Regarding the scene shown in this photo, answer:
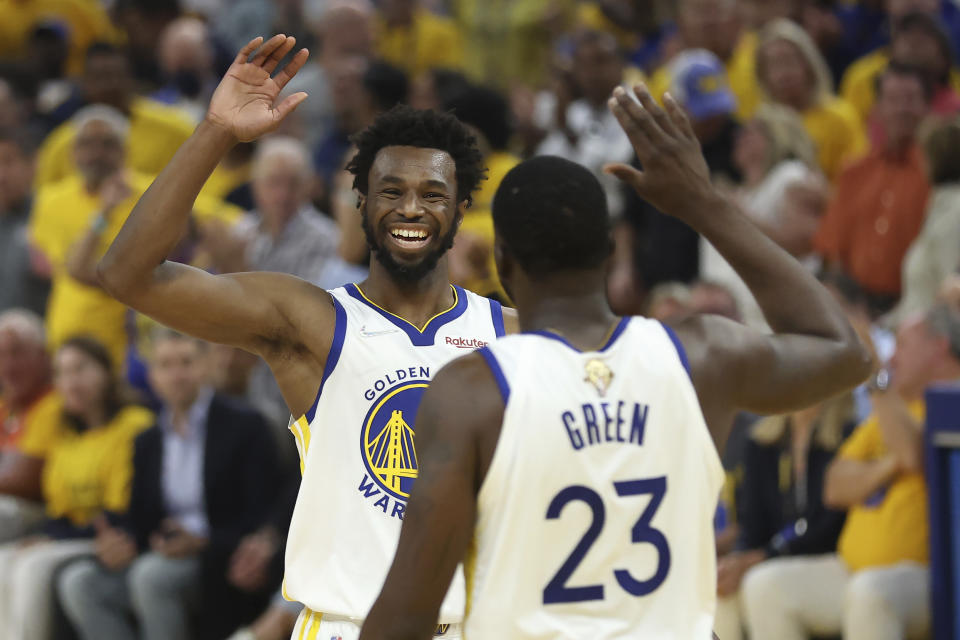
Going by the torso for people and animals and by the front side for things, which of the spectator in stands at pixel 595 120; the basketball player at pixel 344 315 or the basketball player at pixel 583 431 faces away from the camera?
the basketball player at pixel 583 431

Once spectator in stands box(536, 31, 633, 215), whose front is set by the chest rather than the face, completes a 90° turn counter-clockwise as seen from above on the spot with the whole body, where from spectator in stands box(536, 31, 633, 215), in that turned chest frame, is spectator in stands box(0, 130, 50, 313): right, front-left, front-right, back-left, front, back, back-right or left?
back

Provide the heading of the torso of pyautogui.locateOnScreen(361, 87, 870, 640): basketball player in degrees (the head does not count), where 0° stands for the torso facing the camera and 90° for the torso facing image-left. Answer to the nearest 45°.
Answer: approximately 180°

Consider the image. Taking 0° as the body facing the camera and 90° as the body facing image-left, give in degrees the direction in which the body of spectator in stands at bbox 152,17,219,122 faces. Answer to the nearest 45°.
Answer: approximately 0°

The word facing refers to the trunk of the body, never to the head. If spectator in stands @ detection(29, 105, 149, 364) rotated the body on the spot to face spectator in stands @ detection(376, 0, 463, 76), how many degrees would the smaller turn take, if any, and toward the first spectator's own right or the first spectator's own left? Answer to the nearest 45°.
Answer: approximately 135° to the first spectator's own left

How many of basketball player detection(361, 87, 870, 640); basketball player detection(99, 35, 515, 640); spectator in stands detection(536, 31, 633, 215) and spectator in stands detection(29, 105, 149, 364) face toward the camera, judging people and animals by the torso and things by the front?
3
